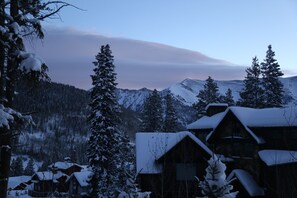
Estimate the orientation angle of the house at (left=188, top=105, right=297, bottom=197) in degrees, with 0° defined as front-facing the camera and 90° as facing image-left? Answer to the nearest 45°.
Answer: approximately 0°

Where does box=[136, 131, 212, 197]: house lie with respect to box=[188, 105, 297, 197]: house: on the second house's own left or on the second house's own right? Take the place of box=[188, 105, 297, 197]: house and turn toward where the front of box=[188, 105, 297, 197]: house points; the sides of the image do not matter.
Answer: on the second house's own right

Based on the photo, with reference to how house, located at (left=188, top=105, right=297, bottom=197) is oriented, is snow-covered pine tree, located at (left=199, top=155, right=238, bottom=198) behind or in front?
in front

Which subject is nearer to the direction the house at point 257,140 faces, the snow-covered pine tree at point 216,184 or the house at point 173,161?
the snow-covered pine tree

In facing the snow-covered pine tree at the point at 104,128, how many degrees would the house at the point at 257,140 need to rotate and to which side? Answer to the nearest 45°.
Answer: approximately 90° to its right
